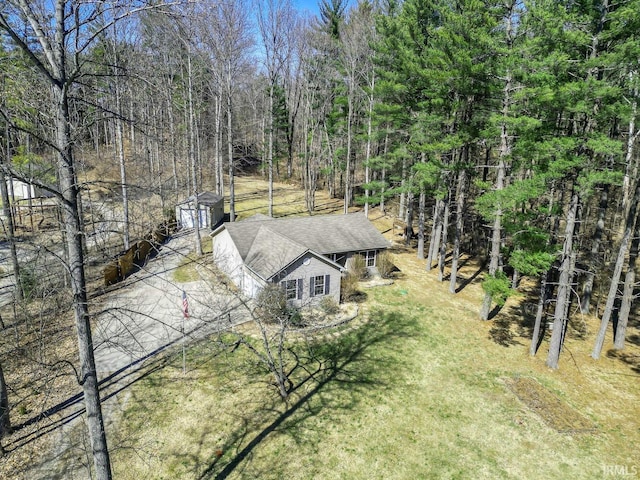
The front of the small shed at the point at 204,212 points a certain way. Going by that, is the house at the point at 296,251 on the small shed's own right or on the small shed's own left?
on the small shed's own left

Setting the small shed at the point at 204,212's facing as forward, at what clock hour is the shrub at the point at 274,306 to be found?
The shrub is roughly at 10 o'clock from the small shed.

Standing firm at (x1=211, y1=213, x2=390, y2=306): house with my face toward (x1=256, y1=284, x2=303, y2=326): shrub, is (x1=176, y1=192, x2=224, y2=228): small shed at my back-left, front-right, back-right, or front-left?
back-right

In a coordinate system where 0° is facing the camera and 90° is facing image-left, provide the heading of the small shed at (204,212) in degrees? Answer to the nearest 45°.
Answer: approximately 45°

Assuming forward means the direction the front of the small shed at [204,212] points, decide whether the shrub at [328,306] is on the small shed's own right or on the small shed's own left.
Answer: on the small shed's own left
